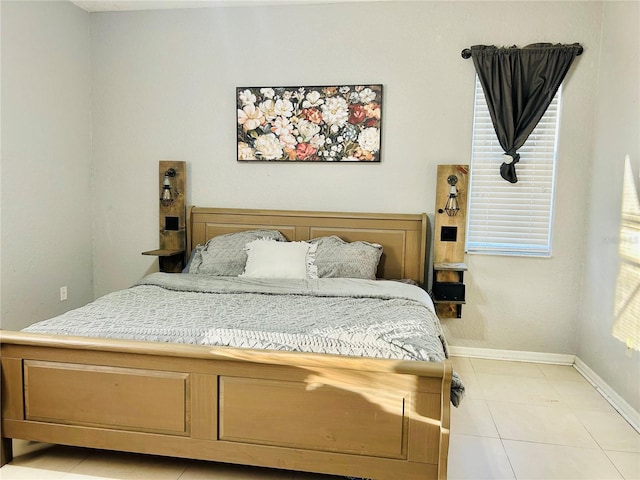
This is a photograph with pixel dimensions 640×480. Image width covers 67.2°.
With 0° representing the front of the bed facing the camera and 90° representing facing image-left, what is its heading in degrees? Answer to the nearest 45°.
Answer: approximately 0°

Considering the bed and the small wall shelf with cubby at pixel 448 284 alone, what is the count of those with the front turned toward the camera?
2

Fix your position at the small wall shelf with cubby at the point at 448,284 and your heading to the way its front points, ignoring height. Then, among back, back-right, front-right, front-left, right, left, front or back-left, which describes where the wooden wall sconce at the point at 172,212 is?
right

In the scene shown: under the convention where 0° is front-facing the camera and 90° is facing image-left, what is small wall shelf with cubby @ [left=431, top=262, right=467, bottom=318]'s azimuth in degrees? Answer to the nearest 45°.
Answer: approximately 0°

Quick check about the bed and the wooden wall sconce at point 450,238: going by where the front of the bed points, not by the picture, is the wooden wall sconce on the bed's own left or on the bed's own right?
on the bed's own left

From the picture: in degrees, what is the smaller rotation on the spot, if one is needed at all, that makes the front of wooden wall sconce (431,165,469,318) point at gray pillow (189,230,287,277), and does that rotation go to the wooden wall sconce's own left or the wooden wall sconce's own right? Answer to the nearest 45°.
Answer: approximately 90° to the wooden wall sconce's own right

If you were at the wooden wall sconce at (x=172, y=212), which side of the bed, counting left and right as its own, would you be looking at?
back

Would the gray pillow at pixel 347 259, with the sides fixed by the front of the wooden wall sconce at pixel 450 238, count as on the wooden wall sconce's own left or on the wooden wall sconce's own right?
on the wooden wall sconce's own right
